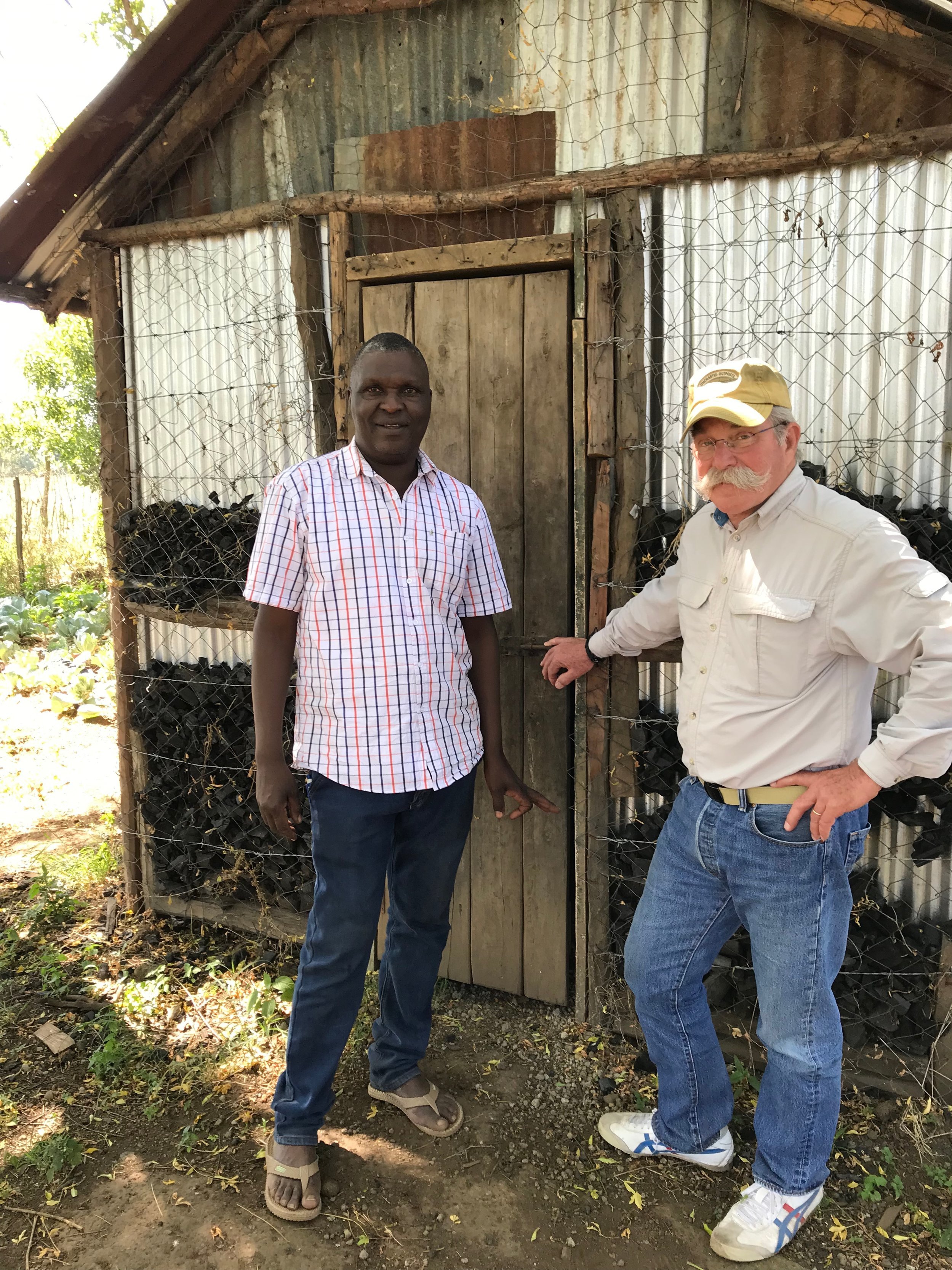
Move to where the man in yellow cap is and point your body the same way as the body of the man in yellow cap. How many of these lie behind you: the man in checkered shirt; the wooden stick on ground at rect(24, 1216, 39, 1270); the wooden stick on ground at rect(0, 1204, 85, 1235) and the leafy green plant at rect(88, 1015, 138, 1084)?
0

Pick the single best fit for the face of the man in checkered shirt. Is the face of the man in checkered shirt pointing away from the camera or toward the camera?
toward the camera

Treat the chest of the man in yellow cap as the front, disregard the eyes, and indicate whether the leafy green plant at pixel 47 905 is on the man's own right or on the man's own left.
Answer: on the man's own right

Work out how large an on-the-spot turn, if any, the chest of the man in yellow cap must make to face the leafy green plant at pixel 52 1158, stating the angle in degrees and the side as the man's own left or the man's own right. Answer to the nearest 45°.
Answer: approximately 45° to the man's own right

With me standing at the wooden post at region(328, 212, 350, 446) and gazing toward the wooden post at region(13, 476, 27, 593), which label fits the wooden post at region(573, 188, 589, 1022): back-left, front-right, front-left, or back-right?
back-right

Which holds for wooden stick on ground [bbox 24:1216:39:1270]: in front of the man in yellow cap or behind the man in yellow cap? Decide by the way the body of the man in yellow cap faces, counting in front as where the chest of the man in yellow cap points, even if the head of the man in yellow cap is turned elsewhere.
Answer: in front

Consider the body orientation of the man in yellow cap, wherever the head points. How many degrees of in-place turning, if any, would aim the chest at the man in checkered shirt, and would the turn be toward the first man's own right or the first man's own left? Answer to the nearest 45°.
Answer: approximately 45° to the first man's own right

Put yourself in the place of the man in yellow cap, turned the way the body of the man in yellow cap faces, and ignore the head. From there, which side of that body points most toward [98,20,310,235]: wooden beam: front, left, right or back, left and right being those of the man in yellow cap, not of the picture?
right

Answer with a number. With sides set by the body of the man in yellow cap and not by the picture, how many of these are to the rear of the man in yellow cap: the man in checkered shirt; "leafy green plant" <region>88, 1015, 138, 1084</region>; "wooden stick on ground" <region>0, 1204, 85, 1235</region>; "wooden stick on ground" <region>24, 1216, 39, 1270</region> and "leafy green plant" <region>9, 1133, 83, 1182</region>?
0

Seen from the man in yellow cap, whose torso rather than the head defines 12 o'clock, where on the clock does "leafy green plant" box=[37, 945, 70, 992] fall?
The leafy green plant is roughly at 2 o'clock from the man in yellow cap.

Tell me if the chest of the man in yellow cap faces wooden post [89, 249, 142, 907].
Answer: no

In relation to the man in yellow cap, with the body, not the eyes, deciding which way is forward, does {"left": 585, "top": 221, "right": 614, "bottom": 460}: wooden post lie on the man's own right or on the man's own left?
on the man's own right

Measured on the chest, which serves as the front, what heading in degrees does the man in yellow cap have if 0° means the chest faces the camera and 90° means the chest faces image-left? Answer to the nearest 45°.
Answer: approximately 45°
